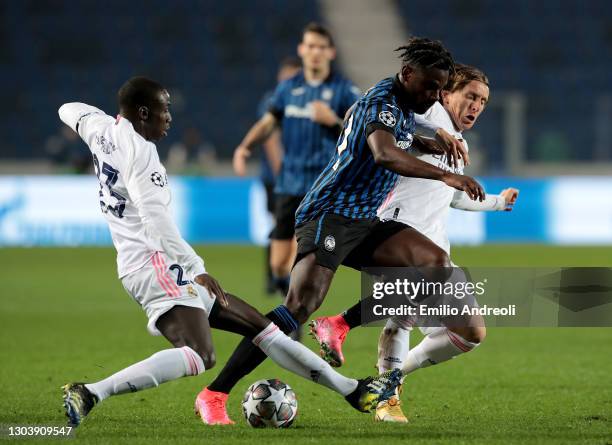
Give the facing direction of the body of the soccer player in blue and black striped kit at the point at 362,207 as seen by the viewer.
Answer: to the viewer's right

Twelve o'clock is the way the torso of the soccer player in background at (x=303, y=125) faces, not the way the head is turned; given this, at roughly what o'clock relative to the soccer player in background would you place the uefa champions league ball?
The uefa champions league ball is roughly at 12 o'clock from the soccer player in background.

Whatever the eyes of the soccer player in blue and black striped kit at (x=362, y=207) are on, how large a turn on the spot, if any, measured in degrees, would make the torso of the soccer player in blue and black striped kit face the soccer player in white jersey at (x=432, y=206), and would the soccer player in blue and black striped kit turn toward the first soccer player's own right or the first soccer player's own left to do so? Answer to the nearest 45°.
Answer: approximately 45° to the first soccer player's own left

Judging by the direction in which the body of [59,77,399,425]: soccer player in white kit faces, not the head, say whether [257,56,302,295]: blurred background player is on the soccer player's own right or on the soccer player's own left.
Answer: on the soccer player's own left

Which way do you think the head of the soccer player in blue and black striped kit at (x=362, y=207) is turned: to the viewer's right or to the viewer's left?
to the viewer's right

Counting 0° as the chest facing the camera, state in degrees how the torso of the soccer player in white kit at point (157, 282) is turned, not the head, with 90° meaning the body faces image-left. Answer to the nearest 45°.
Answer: approximately 270°

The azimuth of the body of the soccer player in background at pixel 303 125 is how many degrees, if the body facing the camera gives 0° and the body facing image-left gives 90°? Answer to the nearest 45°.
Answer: approximately 0°

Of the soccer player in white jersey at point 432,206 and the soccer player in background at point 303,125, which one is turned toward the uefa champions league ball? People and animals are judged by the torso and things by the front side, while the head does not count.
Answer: the soccer player in background

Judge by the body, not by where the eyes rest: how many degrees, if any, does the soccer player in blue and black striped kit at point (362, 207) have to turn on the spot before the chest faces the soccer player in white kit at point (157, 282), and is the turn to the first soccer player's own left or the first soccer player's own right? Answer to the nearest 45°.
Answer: approximately 135° to the first soccer player's own right

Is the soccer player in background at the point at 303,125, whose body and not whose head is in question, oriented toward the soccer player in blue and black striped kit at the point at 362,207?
yes

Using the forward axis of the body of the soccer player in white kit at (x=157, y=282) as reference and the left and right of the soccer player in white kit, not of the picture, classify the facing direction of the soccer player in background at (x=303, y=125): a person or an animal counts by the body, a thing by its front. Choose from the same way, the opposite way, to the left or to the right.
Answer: to the right
